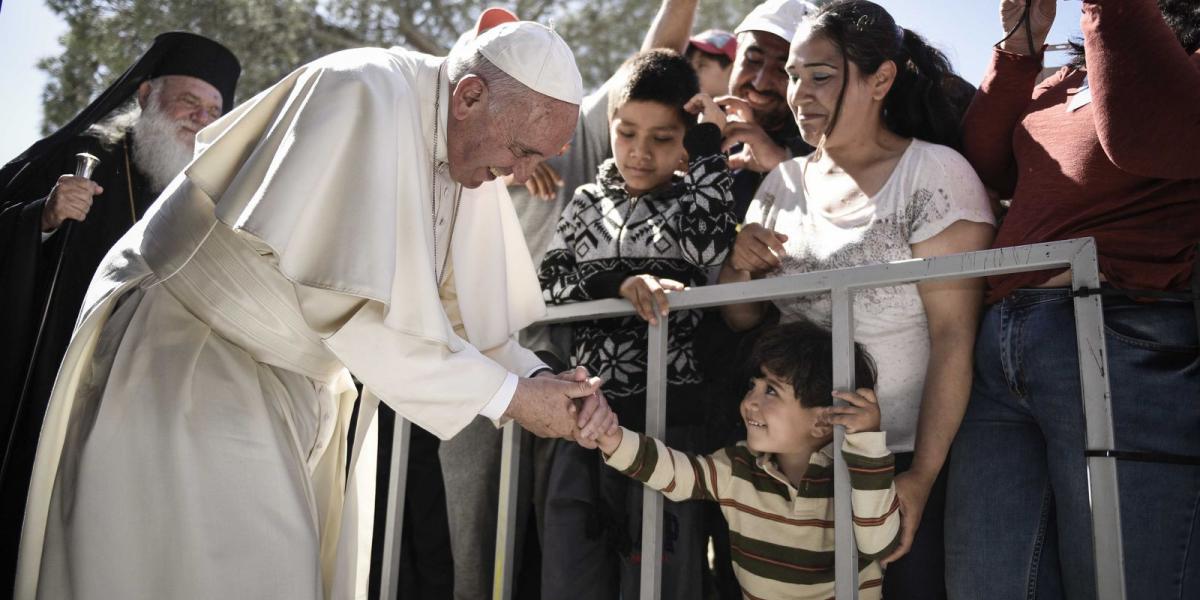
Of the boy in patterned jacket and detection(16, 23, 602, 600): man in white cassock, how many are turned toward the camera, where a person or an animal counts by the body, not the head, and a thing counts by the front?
1

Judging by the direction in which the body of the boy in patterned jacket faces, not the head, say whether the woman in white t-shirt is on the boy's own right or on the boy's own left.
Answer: on the boy's own left

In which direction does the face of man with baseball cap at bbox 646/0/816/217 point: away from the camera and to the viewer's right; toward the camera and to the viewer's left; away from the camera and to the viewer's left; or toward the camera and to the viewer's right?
toward the camera and to the viewer's left

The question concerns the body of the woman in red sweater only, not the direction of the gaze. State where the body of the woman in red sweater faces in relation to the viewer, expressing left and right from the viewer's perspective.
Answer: facing the viewer and to the left of the viewer

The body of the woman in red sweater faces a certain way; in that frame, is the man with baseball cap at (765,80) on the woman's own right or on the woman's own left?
on the woman's own right

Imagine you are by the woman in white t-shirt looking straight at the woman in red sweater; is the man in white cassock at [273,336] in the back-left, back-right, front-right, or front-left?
back-right

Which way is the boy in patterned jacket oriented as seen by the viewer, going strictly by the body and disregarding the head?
toward the camera

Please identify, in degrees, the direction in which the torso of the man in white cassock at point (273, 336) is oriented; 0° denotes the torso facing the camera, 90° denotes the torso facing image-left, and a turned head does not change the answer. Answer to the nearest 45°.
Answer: approximately 270°
